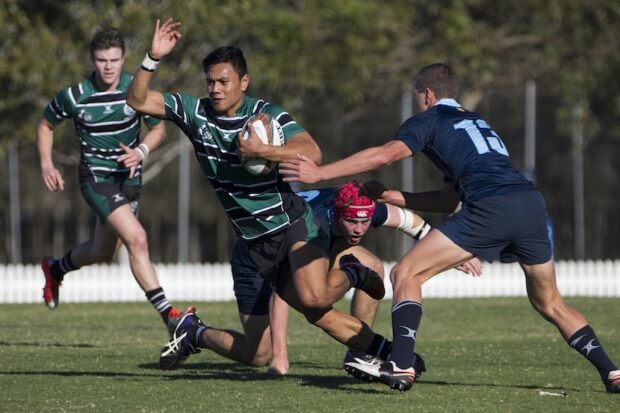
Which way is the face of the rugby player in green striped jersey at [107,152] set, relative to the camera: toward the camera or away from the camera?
toward the camera

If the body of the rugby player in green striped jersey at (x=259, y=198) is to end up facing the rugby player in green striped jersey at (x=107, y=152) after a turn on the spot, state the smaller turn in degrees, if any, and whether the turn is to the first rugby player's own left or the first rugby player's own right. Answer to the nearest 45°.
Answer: approximately 135° to the first rugby player's own right

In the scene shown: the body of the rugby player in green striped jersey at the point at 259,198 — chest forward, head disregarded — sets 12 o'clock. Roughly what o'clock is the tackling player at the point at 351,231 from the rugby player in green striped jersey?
The tackling player is roughly at 8 o'clock from the rugby player in green striped jersey.

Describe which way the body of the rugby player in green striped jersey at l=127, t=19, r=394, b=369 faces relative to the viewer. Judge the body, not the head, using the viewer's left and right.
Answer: facing the viewer
